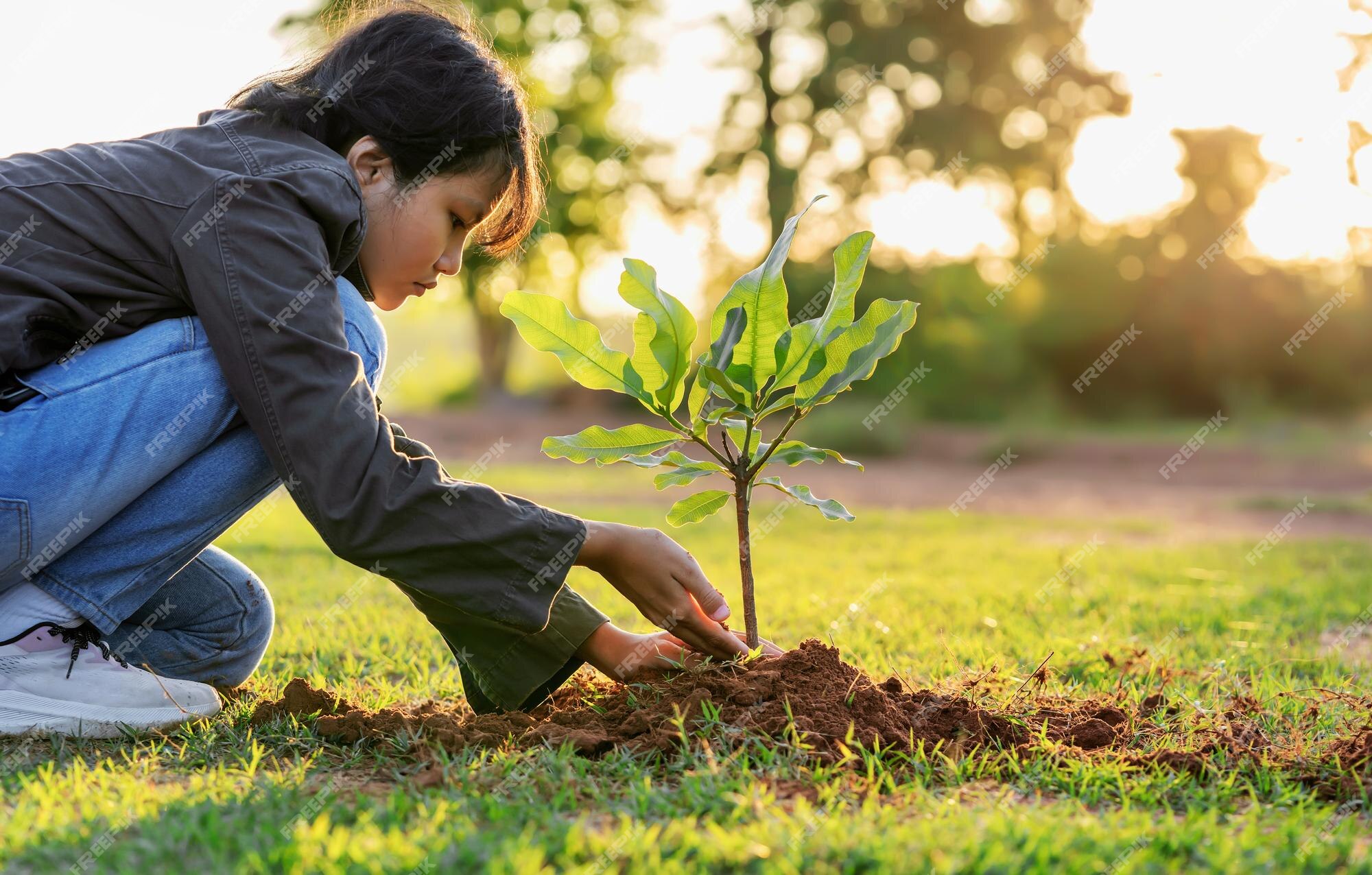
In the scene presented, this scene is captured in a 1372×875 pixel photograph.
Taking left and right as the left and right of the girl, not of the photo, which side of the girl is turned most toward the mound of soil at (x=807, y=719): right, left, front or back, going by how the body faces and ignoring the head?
front

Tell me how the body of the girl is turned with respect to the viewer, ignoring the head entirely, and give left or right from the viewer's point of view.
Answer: facing to the right of the viewer

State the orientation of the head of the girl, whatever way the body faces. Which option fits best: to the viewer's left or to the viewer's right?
to the viewer's right

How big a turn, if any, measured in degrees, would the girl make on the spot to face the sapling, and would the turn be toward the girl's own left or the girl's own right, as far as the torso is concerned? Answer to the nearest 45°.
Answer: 0° — they already face it
